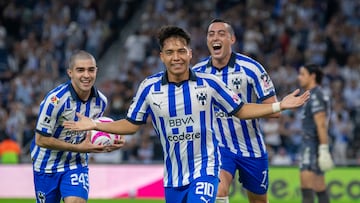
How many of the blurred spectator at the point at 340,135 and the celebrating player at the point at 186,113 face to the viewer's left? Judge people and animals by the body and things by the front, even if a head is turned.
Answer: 0

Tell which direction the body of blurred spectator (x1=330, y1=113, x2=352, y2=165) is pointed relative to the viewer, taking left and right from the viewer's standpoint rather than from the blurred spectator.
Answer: facing the viewer

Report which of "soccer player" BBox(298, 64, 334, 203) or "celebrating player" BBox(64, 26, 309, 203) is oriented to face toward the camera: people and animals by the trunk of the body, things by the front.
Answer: the celebrating player

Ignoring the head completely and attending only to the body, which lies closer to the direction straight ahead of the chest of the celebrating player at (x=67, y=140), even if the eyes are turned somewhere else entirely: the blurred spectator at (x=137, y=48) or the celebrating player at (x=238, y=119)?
the celebrating player

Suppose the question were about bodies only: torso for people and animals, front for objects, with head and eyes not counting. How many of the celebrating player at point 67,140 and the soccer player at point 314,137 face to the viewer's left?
1

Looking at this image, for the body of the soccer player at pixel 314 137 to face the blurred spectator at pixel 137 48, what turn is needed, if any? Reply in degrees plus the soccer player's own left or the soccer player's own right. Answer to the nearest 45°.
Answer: approximately 45° to the soccer player's own right

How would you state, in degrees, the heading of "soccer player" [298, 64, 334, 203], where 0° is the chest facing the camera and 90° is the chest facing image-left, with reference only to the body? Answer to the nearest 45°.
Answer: approximately 90°

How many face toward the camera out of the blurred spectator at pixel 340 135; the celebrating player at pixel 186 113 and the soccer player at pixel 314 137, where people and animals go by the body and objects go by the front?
2

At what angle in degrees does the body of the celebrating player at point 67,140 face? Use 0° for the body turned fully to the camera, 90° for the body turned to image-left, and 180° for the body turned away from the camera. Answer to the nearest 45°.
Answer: approximately 315°

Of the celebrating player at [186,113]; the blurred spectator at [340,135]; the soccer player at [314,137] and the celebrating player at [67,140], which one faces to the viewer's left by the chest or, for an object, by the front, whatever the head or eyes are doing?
the soccer player
